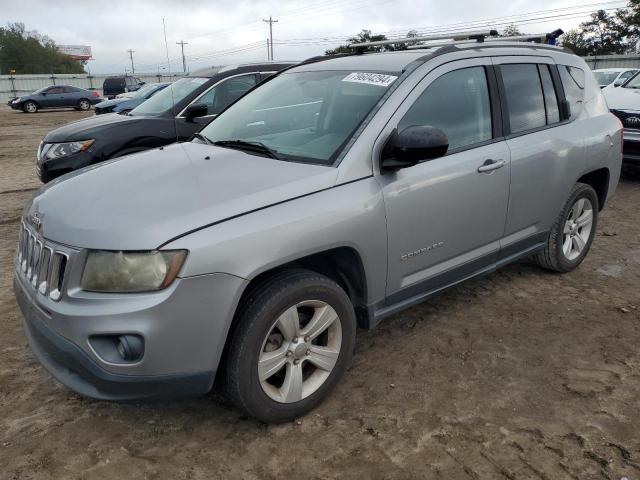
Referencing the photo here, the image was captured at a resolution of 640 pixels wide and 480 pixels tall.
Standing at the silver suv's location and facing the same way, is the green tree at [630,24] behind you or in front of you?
behind

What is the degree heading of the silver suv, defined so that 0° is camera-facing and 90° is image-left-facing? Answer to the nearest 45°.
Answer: approximately 45°

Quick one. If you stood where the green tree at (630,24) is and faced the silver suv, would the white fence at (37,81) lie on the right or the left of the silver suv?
right

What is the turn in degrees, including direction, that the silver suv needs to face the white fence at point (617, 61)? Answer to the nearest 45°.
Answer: approximately 180°

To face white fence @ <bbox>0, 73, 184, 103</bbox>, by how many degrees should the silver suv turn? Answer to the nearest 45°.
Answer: approximately 90° to its right
